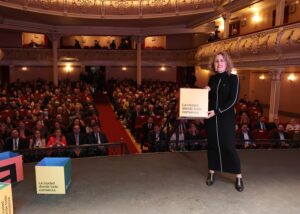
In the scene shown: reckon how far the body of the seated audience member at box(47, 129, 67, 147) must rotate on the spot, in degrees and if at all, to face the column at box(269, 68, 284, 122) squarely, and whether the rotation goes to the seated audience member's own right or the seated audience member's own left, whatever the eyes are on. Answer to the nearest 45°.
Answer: approximately 90° to the seated audience member's own left

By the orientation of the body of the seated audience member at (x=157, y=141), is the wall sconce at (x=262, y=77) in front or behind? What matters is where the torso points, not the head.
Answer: behind

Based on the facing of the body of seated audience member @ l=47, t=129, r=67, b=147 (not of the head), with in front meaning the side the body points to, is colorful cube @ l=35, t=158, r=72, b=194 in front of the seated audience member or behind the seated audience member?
in front

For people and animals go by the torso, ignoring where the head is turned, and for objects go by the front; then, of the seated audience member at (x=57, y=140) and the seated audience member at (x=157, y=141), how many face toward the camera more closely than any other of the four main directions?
2

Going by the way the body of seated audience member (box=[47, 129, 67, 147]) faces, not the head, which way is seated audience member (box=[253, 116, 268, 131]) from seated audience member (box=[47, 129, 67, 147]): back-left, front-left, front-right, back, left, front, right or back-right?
left

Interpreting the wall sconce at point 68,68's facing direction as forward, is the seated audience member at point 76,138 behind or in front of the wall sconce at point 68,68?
in front

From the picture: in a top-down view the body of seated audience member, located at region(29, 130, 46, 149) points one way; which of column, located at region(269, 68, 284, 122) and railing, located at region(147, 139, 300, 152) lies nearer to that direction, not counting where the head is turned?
the railing

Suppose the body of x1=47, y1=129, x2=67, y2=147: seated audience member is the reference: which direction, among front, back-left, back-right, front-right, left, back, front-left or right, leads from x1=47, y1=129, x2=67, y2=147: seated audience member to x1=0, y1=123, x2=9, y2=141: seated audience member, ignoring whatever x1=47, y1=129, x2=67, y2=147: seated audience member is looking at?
back-right

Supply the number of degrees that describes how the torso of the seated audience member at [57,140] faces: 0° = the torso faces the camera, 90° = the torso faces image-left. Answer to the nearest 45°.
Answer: approximately 0°

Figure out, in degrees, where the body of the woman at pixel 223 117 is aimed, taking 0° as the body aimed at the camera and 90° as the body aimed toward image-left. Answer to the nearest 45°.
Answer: approximately 45°

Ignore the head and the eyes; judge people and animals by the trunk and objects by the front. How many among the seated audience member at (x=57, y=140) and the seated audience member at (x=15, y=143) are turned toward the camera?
2

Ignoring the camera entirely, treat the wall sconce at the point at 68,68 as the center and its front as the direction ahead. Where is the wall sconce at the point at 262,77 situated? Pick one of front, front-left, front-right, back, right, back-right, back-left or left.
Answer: front-left
